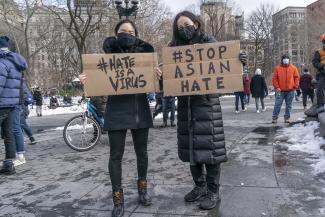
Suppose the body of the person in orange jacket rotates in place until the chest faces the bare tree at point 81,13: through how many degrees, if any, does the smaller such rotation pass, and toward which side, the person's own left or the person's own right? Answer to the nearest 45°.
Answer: approximately 135° to the person's own right

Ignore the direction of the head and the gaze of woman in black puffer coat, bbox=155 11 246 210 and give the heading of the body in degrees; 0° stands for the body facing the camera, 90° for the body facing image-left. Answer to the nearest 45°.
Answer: approximately 45°

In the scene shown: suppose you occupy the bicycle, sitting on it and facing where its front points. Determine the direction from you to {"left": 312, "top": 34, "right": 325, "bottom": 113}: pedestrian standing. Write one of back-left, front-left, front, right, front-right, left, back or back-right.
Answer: back

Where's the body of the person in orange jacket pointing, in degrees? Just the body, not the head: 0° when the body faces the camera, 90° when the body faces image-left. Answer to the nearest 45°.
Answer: approximately 0°

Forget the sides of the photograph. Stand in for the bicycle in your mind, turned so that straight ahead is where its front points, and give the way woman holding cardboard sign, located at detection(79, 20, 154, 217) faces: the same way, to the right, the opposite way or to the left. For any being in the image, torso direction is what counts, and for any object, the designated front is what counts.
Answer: to the left

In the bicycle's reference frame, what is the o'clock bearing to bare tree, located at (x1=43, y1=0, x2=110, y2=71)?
The bare tree is roughly at 3 o'clock from the bicycle.

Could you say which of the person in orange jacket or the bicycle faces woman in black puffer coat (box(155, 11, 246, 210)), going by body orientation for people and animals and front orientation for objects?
the person in orange jacket

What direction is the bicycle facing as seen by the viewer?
to the viewer's left

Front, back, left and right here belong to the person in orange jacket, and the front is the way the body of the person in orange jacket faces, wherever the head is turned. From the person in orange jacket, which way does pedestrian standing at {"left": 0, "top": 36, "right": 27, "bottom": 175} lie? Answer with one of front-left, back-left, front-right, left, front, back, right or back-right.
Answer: front-right
